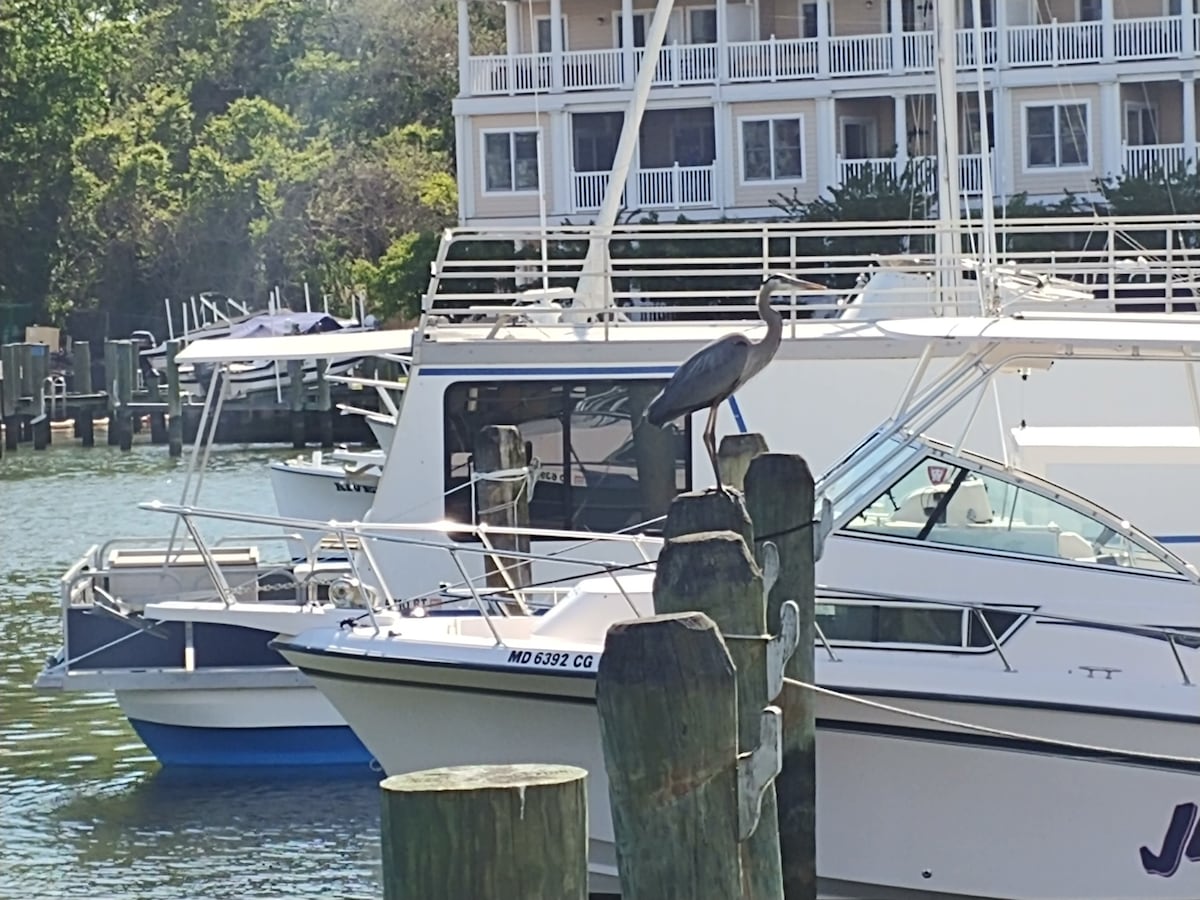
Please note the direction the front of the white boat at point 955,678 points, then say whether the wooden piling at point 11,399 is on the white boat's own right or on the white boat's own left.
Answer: on the white boat's own right

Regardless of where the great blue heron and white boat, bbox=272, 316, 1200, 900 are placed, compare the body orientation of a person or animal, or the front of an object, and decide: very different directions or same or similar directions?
very different directions

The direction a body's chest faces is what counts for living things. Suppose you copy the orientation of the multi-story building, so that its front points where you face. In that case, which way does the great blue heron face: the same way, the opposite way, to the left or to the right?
to the left

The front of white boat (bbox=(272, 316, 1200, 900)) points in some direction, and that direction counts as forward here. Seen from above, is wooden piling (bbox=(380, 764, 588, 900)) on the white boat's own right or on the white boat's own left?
on the white boat's own left

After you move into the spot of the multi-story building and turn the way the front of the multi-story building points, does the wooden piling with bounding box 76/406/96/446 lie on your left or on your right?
on your right

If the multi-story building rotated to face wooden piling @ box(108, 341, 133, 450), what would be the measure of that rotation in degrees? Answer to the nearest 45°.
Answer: approximately 90° to its right

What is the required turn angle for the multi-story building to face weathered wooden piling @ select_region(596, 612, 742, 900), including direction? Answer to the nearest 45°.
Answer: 0° — it already faces it

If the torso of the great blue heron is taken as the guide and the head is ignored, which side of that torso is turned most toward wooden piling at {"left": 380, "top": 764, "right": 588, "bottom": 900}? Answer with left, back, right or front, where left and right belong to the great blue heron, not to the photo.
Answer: right

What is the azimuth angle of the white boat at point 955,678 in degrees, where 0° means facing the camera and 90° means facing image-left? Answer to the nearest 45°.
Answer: approximately 90°

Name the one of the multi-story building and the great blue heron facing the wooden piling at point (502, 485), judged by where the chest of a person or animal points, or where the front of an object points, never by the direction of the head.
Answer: the multi-story building

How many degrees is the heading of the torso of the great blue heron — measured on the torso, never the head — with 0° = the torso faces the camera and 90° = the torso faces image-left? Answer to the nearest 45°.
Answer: approximately 270°

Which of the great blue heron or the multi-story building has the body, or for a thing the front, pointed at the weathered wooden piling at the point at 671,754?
the multi-story building

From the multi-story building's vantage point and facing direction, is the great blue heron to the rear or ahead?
ahead
